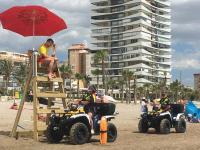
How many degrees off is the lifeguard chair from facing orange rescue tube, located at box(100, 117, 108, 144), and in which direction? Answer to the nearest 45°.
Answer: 0° — it already faces it

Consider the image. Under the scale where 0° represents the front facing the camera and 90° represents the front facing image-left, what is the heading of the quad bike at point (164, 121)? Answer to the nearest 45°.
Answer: approximately 45°

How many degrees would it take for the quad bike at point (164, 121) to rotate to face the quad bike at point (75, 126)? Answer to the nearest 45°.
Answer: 0° — it already faces it
